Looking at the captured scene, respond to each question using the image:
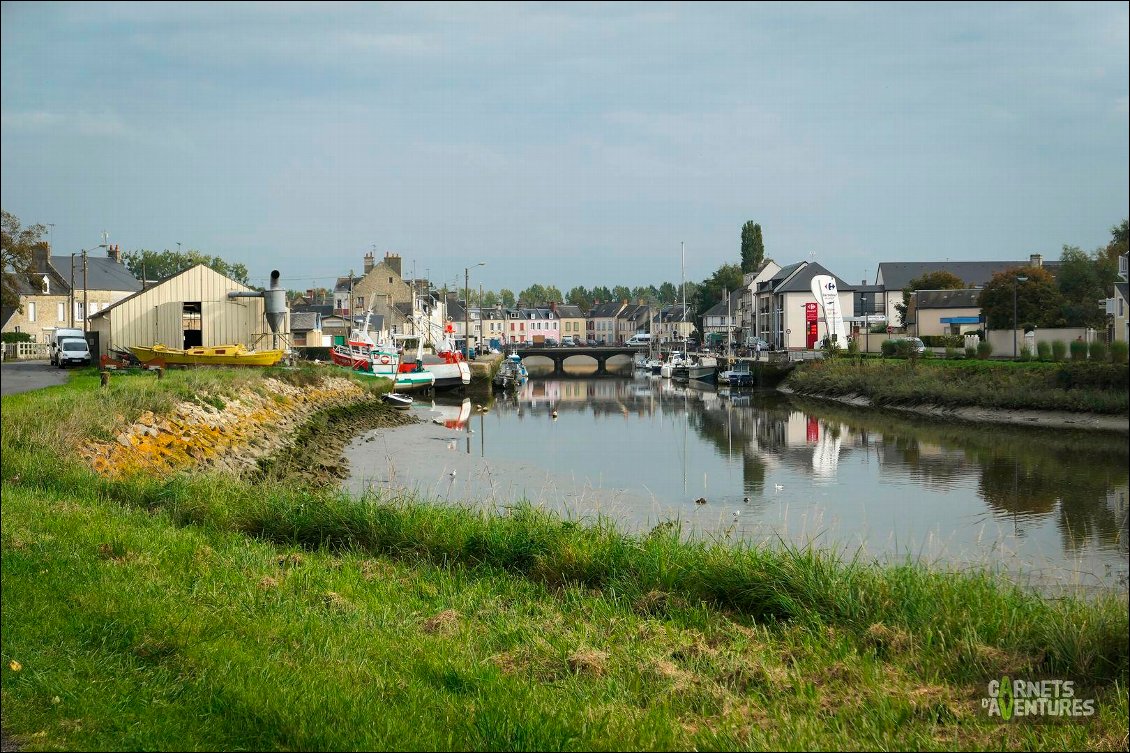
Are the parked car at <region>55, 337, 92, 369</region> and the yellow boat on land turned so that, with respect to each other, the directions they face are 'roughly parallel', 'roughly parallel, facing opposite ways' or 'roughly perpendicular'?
roughly perpendicular

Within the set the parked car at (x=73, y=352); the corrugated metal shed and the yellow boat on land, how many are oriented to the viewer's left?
1

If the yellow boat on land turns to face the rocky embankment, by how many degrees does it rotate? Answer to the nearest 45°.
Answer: approximately 90° to its left

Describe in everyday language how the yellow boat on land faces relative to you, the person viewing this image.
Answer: facing to the left of the viewer

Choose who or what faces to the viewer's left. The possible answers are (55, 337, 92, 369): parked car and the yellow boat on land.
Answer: the yellow boat on land

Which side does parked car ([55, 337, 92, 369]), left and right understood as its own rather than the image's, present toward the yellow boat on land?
left

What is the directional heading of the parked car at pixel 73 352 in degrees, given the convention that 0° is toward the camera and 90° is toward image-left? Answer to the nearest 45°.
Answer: approximately 0°
